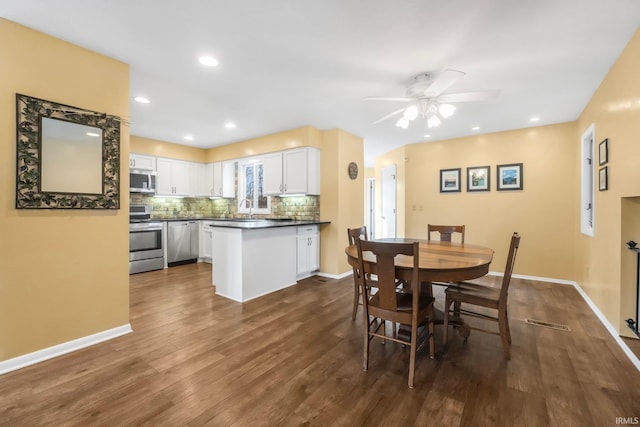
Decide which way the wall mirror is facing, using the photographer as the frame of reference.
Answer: facing the viewer and to the right of the viewer

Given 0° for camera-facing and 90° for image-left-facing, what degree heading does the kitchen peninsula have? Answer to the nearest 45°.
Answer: approximately 315°

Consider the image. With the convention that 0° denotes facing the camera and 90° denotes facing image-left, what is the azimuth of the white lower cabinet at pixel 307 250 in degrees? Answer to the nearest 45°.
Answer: approximately 315°

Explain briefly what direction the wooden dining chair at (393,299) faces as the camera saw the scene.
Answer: facing away from the viewer and to the right of the viewer

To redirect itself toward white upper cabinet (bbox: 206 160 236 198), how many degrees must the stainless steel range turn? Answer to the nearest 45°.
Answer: approximately 45° to its left

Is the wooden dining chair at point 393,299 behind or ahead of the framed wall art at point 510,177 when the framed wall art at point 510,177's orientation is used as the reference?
ahead

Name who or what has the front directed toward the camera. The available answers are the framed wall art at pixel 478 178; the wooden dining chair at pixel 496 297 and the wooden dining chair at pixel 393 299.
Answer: the framed wall art

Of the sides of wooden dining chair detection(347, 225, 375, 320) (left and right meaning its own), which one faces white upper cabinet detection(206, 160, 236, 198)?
back

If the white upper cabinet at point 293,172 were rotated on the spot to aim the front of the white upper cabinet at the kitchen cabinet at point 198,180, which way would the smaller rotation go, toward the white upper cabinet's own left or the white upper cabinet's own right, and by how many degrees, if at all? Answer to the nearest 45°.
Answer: approximately 90° to the white upper cabinet's own right

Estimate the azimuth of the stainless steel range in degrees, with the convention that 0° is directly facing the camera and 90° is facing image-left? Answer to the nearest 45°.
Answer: approximately 315°

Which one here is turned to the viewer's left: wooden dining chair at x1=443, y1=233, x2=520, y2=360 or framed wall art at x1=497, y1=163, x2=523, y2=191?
the wooden dining chair

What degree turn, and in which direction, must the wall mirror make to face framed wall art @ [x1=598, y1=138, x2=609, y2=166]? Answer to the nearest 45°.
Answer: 0° — it already faces it

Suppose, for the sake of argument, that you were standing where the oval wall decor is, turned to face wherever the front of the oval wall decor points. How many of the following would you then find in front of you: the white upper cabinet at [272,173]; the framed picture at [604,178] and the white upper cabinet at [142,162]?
1

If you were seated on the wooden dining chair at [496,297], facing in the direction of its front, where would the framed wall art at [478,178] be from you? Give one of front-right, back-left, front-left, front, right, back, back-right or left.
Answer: right

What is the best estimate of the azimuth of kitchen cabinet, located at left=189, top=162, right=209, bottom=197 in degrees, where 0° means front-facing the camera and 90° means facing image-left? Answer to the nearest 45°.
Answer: approximately 0°
